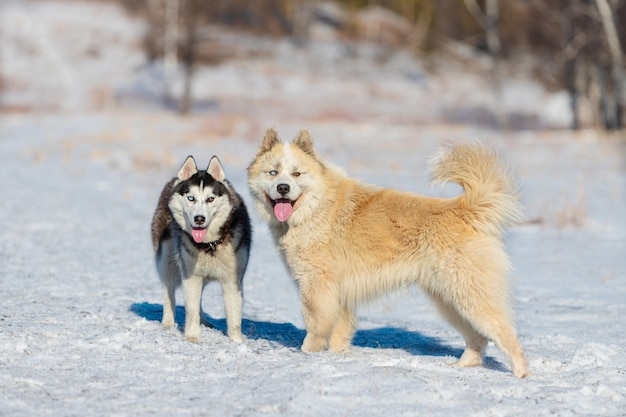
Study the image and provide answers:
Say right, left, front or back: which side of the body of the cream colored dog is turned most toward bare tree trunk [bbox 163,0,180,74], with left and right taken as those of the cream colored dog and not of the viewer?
right

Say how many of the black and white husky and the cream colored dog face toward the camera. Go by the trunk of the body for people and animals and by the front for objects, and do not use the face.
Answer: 1

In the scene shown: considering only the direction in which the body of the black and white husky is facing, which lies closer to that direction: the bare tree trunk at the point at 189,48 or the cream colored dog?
the cream colored dog

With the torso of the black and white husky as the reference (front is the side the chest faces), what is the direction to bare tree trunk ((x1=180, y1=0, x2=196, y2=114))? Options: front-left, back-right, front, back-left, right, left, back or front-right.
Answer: back

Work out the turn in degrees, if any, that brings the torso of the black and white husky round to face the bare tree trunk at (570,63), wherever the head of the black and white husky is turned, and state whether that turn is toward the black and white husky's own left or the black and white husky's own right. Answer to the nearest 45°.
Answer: approximately 135° to the black and white husky's own left

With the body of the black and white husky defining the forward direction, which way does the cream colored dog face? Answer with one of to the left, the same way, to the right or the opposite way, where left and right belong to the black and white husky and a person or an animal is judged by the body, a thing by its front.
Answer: to the right

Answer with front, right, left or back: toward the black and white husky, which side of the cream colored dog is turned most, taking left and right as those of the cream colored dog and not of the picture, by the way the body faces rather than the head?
front

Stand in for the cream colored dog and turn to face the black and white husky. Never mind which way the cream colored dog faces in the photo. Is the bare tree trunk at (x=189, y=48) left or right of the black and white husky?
right

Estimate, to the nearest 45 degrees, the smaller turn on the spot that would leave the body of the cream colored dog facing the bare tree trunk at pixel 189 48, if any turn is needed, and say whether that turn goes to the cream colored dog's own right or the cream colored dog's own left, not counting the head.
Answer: approximately 90° to the cream colored dog's own right

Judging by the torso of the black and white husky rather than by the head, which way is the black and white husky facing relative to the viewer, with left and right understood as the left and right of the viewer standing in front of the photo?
facing the viewer

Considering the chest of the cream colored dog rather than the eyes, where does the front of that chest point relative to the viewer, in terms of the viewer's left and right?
facing to the left of the viewer

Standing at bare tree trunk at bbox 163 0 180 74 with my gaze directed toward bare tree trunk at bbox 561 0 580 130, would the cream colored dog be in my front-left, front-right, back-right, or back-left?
front-right

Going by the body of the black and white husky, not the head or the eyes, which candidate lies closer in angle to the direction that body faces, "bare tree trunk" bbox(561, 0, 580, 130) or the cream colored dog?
the cream colored dog

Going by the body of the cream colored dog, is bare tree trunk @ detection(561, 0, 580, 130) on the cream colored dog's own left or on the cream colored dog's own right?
on the cream colored dog's own right

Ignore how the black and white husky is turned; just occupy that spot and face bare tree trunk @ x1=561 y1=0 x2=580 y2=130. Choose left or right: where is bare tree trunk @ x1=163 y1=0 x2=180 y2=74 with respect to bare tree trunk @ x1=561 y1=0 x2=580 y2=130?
left
